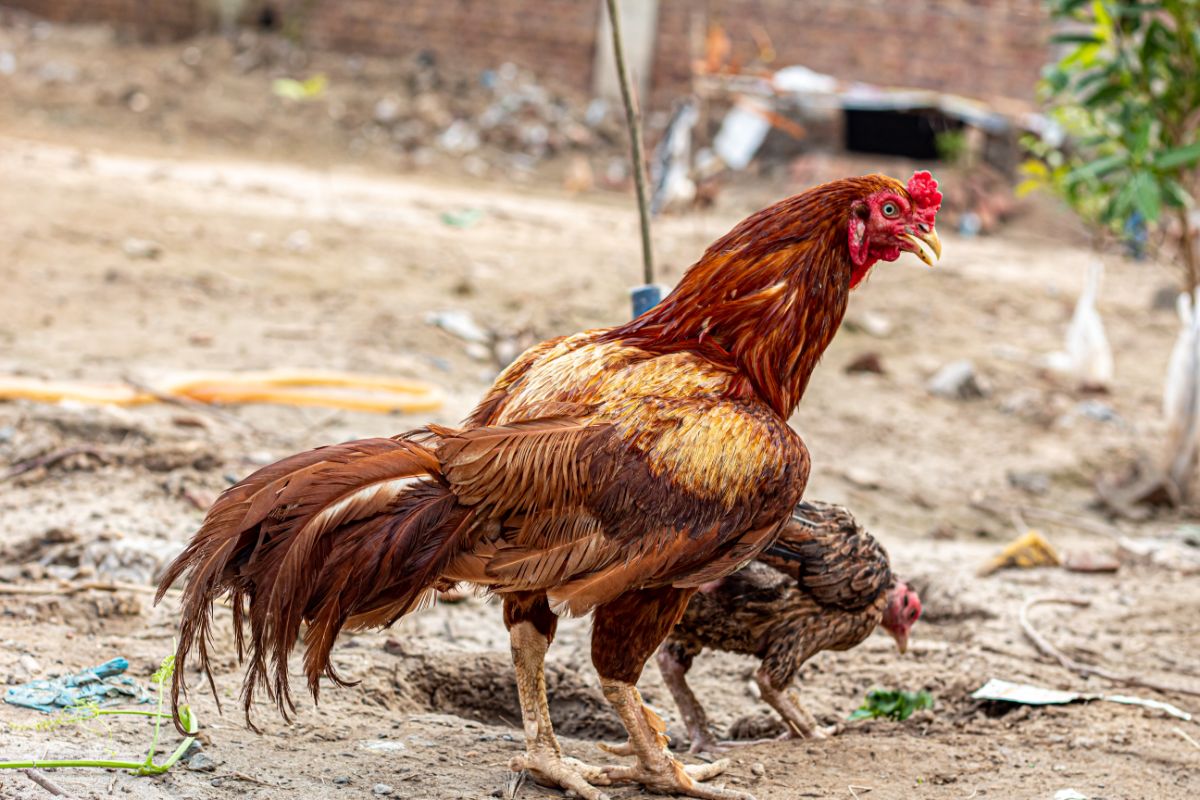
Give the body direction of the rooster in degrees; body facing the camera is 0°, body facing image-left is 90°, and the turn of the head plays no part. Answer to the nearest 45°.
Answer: approximately 270°

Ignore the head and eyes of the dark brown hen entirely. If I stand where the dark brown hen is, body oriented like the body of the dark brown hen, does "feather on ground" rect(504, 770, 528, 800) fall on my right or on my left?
on my right

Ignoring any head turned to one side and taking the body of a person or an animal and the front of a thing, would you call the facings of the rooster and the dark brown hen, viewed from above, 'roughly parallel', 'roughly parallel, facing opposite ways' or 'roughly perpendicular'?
roughly parallel

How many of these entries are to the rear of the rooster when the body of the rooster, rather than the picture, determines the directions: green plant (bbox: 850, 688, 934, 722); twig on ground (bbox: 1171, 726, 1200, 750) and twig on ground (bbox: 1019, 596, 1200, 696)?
0

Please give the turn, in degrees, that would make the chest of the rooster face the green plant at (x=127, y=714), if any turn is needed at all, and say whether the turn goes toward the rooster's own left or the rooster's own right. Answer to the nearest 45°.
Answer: approximately 180°

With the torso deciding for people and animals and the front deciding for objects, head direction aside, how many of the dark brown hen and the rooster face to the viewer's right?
2

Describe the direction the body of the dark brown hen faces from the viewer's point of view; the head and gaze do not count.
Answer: to the viewer's right

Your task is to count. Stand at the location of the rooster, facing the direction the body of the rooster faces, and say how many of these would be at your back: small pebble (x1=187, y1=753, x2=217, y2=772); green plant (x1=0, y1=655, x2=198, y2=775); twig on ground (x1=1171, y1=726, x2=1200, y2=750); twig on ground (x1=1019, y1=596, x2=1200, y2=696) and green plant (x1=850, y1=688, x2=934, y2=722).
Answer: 2

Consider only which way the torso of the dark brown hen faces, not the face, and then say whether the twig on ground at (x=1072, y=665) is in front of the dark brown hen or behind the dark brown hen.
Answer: in front

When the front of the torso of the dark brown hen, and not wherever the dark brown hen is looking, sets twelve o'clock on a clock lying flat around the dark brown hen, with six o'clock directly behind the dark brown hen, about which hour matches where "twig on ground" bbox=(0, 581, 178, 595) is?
The twig on ground is roughly at 6 o'clock from the dark brown hen.

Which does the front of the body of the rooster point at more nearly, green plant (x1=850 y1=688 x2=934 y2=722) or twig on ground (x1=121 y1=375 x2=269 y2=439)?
the green plant

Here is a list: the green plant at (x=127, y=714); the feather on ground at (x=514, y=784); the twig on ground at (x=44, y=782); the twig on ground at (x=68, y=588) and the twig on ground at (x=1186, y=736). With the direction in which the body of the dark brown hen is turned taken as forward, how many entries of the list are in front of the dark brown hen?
1
